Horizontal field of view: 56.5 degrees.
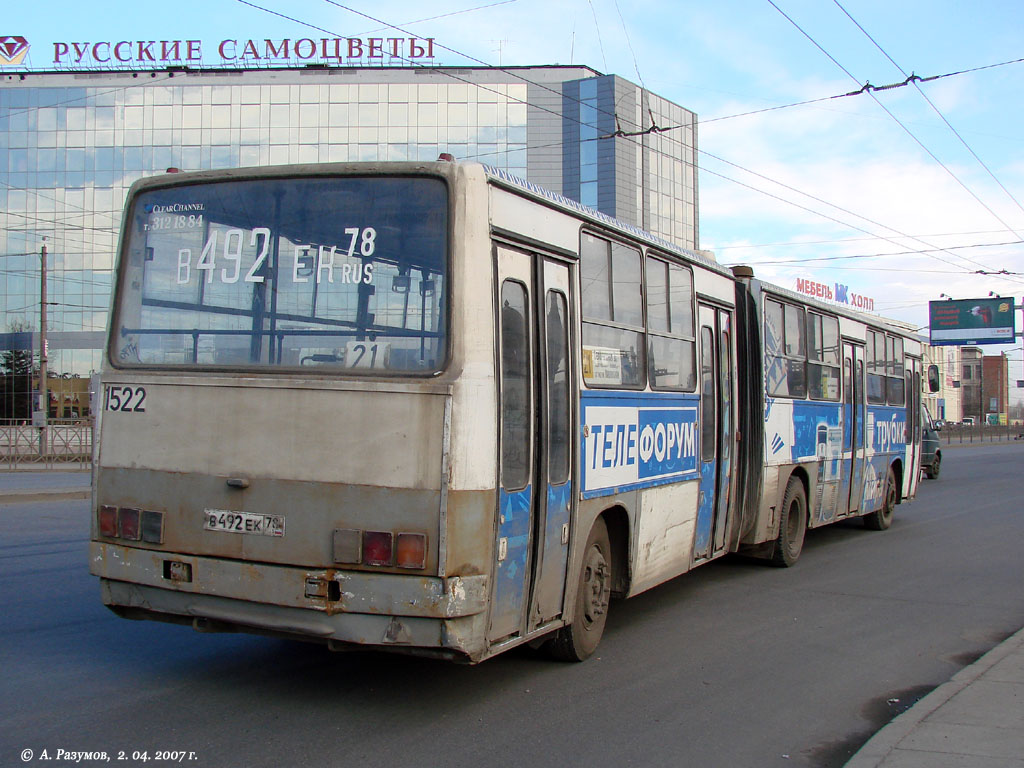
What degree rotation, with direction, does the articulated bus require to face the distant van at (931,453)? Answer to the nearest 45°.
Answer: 0° — it already faces it

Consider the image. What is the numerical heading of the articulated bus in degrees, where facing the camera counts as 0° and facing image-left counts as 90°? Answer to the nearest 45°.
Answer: approximately 225°

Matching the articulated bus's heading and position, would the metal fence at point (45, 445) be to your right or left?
on your left

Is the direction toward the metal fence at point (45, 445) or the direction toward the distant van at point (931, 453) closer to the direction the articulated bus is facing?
the distant van
